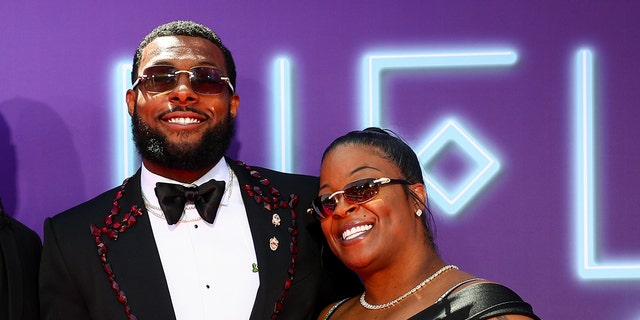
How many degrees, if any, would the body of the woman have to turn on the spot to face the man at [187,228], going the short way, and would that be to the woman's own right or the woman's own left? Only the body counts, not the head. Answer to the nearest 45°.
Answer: approximately 45° to the woman's own right

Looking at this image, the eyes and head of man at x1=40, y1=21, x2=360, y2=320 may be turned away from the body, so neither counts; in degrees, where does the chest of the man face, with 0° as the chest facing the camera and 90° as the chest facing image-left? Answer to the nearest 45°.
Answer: approximately 0°

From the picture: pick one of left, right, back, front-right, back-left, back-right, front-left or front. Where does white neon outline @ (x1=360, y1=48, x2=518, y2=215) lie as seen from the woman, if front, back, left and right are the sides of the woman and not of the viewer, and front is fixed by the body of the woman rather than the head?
back-right

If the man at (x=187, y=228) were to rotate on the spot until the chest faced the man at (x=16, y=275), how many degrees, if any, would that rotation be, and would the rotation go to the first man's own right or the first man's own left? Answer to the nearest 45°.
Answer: approximately 90° to the first man's own right

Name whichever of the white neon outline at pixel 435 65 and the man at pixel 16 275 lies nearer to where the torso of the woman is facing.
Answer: the man

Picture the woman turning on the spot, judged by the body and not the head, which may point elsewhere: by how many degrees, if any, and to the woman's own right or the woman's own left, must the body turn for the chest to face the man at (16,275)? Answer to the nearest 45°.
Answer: approximately 45° to the woman's own right

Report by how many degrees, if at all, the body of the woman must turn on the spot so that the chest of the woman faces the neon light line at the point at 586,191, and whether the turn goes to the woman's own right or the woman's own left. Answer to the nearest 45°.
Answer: approximately 180°

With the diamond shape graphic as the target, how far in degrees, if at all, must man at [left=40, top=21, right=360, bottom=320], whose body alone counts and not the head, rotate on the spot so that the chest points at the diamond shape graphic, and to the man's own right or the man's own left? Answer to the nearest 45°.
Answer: approximately 90° to the man's own left

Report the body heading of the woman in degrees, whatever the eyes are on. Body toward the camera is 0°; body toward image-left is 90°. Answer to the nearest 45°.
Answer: approximately 45°
